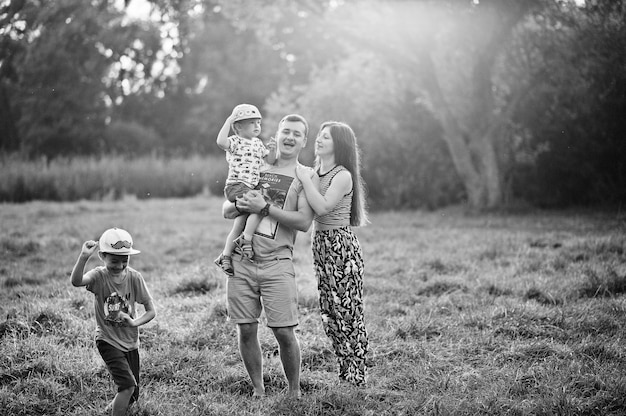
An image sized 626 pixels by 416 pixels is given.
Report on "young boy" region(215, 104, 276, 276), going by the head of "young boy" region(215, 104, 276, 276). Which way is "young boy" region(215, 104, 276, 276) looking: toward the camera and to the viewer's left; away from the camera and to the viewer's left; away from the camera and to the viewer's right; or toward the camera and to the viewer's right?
toward the camera and to the viewer's right

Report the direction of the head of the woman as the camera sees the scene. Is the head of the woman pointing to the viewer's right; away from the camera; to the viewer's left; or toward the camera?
to the viewer's left

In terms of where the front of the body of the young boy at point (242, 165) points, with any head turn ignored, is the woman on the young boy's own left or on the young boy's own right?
on the young boy's own left

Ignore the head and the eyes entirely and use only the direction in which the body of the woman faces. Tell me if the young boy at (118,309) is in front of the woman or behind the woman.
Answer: in front

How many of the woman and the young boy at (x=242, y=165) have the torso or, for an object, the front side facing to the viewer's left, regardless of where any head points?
1

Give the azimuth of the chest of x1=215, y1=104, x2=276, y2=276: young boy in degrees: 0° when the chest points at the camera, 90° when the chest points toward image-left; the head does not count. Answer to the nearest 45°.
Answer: approximately 315°

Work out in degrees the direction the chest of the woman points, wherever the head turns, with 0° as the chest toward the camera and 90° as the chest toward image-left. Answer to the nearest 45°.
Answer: approximately 90°
